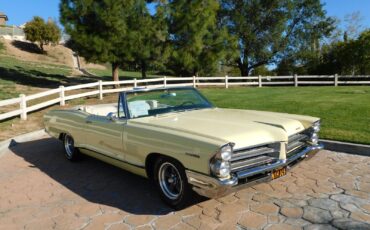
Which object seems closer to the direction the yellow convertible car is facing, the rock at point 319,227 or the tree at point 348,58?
the rock

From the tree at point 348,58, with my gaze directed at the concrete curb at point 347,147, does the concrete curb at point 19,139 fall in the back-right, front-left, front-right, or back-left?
front-right

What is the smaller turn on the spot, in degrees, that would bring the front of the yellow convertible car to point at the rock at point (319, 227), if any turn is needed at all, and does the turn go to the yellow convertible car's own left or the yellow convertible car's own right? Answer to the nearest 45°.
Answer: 0° — it already faces it

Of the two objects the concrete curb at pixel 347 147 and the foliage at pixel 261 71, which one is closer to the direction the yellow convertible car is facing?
the concrete curb

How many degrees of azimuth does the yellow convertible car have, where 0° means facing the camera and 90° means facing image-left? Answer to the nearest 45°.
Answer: approximately 315°

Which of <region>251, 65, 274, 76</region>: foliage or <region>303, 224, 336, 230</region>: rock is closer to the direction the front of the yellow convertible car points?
the rock

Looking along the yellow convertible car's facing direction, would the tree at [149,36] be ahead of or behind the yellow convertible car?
behind

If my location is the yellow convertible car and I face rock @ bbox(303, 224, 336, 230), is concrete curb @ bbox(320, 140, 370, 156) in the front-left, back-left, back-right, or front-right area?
front-left

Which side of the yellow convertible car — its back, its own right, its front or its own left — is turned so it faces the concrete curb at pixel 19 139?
back

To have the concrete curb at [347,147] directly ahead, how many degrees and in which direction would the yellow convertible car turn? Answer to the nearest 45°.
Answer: approximately 90° to its left

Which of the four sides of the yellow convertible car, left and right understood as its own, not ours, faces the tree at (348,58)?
left

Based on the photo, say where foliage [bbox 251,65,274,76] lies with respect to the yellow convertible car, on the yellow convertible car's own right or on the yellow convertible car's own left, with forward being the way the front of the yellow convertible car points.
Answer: on the yellow convertible car's own left

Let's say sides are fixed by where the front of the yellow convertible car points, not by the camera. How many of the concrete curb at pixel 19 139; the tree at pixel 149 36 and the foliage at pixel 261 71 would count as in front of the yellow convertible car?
0
